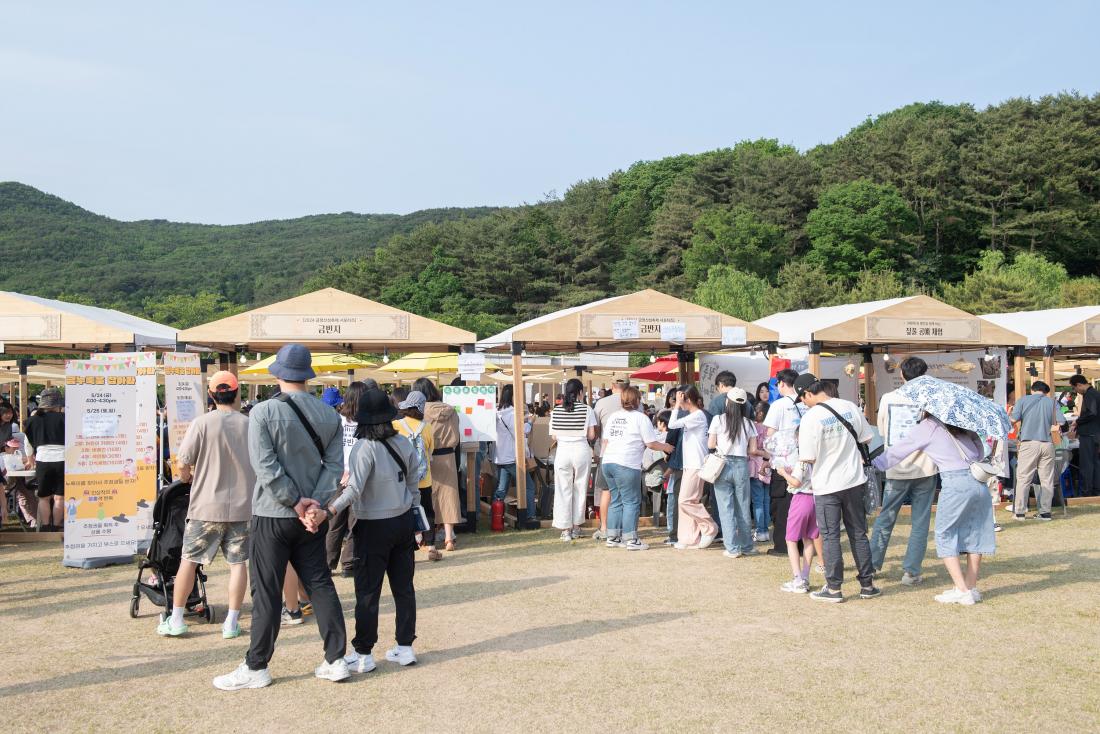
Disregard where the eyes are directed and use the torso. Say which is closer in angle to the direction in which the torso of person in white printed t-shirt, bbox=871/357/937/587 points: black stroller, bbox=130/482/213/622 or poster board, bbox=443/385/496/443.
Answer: the poster board

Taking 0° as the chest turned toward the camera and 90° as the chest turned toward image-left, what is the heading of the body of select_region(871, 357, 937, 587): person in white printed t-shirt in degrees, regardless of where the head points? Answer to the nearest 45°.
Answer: approximately 180°

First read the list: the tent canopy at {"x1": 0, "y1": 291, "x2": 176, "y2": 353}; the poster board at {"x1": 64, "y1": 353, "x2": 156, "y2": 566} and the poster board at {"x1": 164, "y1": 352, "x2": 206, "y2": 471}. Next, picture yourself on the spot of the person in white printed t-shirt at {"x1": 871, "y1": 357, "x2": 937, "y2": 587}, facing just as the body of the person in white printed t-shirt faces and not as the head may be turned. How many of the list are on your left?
3

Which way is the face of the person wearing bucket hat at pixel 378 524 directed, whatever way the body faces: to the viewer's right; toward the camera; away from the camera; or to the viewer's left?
away from the camera

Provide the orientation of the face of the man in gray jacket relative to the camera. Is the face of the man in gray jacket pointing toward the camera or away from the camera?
away from the camera

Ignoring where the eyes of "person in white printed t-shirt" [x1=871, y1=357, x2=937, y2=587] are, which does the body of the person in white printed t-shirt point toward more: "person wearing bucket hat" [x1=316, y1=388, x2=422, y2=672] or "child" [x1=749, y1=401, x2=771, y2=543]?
the child

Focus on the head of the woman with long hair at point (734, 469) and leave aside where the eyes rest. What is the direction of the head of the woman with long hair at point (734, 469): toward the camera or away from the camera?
away from the camera
